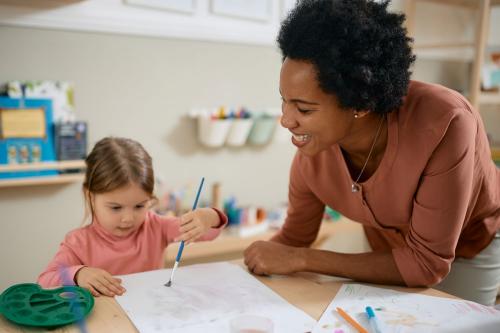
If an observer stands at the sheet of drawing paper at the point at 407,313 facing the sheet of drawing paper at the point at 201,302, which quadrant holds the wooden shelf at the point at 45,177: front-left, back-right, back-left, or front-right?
front-right

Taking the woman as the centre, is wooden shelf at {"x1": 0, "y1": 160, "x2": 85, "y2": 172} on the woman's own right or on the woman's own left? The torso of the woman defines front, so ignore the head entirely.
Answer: on the woman's own right

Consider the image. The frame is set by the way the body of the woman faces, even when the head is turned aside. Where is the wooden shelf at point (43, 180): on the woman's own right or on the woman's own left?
on the woman's own right

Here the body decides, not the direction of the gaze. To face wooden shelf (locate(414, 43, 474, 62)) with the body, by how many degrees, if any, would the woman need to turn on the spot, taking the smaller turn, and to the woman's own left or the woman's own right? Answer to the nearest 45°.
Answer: approximately 135° to the woman's own right

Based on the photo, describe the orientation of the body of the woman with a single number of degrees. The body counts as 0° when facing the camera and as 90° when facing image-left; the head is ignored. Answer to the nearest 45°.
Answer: approximately 45°

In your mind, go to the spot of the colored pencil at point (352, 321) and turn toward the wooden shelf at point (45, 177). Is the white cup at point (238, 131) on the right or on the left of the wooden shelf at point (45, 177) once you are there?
right

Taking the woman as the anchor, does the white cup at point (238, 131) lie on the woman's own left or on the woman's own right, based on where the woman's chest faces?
on the woman's own right

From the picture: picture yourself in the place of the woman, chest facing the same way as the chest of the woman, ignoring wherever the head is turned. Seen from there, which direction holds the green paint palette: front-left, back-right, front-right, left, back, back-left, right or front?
front
